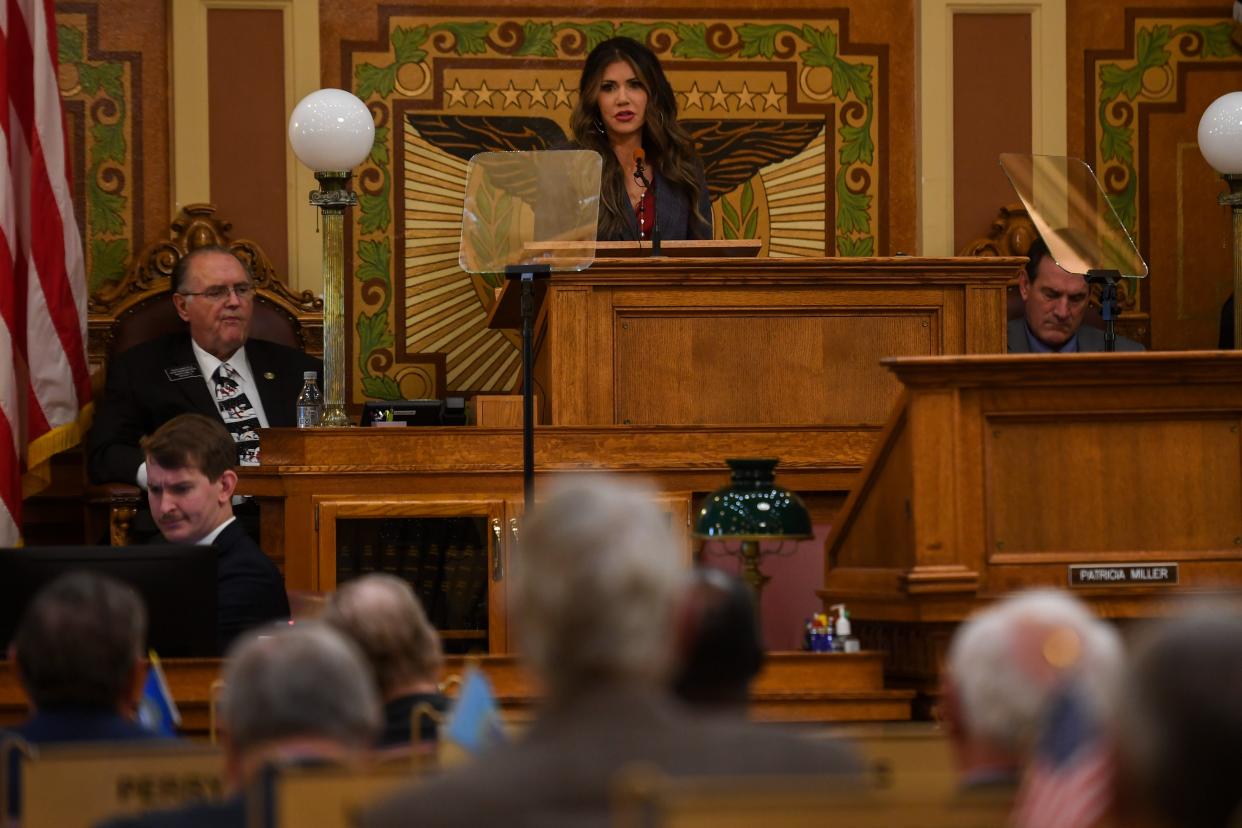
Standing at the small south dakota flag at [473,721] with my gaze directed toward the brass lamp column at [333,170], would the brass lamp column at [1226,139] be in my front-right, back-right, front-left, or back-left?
front-right

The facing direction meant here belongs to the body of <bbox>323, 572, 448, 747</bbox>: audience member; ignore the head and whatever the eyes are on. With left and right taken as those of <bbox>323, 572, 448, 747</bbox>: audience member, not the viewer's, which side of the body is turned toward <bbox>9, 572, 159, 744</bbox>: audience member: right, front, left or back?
left

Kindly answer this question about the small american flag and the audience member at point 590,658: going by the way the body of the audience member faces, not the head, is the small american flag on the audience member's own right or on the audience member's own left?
on the audience member's own right

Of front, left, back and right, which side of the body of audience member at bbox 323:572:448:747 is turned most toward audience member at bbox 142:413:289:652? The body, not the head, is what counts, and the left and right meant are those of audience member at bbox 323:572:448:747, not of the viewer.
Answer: front

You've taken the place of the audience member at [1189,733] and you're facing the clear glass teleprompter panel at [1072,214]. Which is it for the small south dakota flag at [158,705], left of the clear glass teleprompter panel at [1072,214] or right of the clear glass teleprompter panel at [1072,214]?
left

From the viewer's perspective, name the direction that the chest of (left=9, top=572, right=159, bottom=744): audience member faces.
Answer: away from the camera

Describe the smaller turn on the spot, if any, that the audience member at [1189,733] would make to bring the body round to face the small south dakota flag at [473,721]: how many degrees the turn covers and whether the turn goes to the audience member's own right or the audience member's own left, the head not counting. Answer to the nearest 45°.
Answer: approximately 45° to the audience member's own left

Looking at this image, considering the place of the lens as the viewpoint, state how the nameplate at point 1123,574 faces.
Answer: facing the viewer

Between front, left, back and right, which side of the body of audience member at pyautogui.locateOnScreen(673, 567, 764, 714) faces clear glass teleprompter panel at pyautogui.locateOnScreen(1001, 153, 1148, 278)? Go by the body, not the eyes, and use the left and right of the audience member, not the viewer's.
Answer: front

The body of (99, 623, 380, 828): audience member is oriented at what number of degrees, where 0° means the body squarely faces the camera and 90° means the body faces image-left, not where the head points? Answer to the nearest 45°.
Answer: approximately 180°

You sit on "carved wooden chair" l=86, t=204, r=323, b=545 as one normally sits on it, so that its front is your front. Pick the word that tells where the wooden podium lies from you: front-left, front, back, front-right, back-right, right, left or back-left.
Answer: front-left

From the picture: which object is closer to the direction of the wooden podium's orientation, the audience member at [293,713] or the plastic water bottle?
the audience member

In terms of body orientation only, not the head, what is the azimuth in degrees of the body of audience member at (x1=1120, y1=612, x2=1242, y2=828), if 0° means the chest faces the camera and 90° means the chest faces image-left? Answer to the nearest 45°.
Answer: approximately 180°

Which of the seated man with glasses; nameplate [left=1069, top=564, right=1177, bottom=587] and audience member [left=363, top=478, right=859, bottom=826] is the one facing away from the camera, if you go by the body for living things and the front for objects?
the audience member

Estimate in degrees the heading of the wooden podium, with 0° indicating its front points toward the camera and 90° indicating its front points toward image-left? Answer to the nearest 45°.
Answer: approximately 0°

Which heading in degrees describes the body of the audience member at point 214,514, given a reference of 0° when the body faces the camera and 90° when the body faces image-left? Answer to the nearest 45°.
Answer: approximately 45°

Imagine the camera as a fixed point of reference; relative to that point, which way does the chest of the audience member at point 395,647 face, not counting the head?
away from the camera

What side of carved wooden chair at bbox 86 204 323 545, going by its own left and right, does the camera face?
front
